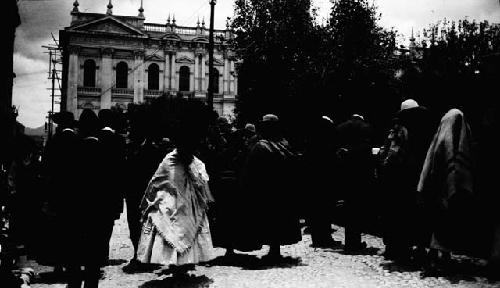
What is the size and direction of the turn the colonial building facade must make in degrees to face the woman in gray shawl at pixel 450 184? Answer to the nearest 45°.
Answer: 0° — it already faces them

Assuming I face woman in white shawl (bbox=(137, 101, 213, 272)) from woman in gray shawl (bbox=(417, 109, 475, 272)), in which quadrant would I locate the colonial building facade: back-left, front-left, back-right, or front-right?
front-right

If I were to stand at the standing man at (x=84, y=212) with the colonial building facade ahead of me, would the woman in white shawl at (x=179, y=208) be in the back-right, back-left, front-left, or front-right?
front-right

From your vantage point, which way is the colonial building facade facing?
toward the camera

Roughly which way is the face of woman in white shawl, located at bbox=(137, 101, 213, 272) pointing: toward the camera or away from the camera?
away from the camera

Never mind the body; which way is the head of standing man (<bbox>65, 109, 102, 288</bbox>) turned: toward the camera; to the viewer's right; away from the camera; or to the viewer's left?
away from the camera

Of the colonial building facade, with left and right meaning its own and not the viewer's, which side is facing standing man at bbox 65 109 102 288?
front

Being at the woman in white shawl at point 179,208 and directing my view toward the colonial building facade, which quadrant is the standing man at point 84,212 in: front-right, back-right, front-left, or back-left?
back-left

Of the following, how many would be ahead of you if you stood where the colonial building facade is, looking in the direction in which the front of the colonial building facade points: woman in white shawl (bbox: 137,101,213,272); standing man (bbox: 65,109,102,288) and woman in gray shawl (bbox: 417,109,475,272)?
3

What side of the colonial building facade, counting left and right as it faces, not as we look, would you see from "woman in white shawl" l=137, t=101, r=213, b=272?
front
